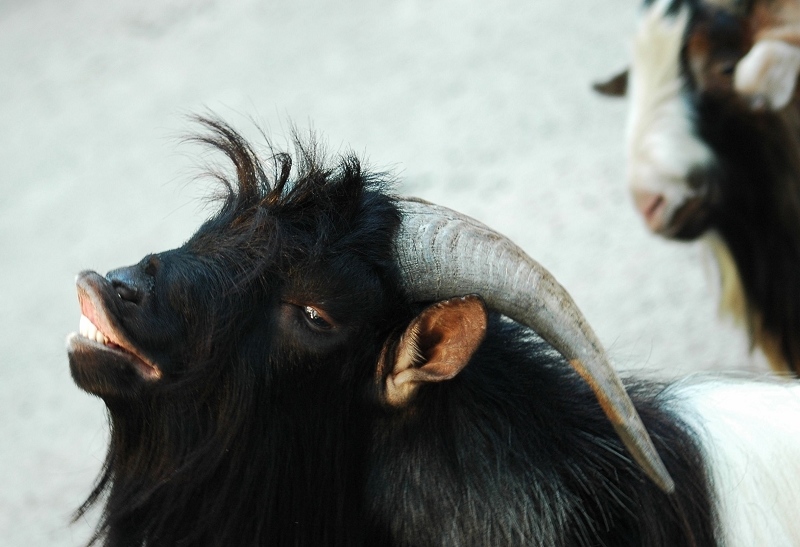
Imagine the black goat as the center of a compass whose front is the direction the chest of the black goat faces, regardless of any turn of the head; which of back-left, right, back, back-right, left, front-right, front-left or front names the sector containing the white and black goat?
back-right

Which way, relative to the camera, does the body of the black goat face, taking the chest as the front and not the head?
to the viewer's left
